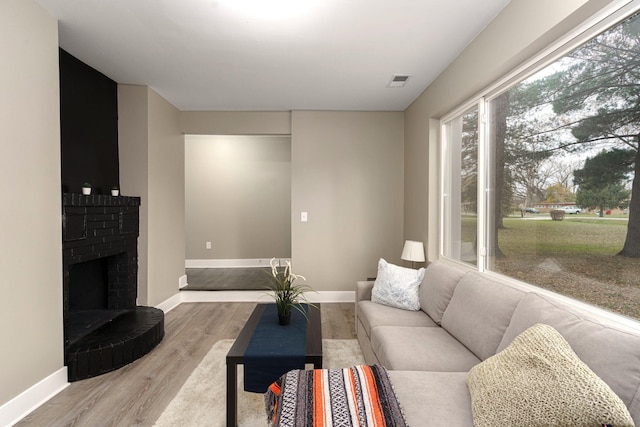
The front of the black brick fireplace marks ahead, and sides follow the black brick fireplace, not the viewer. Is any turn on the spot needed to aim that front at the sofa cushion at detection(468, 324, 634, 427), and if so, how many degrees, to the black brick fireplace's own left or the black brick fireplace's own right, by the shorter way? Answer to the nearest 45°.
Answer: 0° — it already faces it

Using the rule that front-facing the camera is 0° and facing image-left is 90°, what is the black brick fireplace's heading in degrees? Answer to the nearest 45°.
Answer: approximately 315°

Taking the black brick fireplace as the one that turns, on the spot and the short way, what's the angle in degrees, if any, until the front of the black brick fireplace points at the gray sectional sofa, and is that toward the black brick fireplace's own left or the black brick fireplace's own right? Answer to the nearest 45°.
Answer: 0° — it already faces it

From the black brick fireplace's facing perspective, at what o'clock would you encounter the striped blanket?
The striped blanket is roughly at 1 o'clock from the black brick fireplace.
